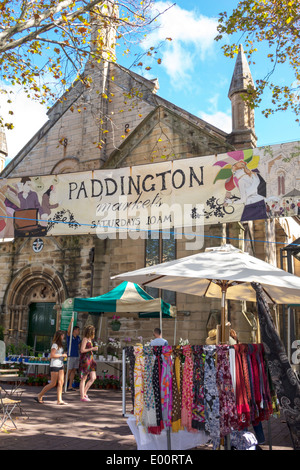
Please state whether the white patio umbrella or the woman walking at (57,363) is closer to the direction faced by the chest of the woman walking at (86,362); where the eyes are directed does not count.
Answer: the white patio umbrella

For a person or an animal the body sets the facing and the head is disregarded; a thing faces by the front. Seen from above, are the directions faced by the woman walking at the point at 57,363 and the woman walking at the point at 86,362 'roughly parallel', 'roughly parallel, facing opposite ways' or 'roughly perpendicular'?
roughly parallel
